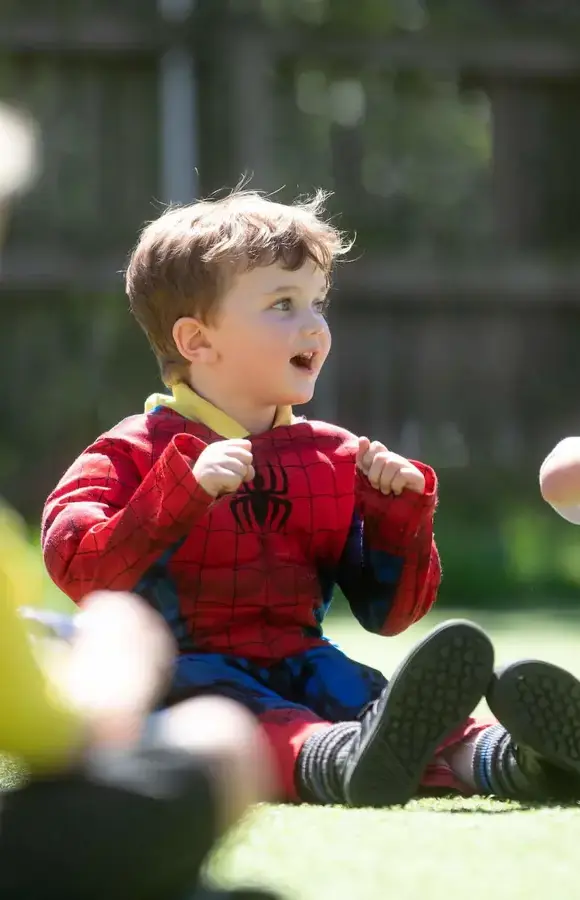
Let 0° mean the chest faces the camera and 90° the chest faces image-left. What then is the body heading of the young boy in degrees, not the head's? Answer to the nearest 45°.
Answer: approximately 315°

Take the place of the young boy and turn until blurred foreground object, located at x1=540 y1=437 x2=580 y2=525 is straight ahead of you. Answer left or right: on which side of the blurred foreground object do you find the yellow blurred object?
right

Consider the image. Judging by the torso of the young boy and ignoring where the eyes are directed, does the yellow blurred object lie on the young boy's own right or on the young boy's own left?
on the young boy's own right

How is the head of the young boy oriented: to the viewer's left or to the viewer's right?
to the viewer's right
